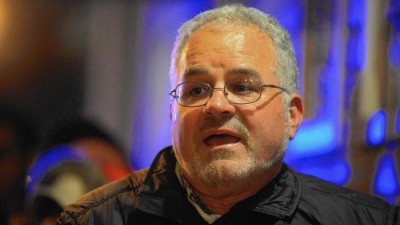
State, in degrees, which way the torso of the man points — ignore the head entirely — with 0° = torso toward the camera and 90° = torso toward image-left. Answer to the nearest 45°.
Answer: approximately 45°

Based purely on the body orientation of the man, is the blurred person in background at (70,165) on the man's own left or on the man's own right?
on the man's own right

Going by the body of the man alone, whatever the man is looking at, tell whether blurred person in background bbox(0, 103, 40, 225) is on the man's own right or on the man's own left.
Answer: on the man's own right
